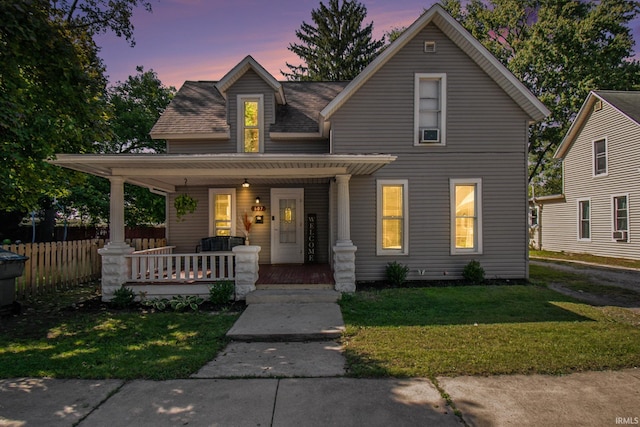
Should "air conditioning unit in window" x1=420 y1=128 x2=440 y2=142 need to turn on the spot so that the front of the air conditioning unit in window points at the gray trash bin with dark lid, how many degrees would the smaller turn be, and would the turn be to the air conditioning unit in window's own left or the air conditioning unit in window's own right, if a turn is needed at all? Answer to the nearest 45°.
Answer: approximately 45° to the air conditioning unit in window's own right

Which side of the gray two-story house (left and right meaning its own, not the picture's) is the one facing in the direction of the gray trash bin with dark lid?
right

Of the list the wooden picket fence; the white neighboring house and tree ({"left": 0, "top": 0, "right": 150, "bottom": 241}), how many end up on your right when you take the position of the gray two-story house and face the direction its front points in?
2

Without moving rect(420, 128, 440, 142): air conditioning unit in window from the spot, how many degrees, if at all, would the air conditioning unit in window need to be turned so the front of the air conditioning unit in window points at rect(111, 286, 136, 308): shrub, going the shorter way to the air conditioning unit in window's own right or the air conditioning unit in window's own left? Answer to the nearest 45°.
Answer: approximately 45° to the air conditioning unit in window's own right

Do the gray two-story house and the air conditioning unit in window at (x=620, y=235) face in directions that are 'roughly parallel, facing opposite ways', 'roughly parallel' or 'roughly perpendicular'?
roughly perpendicular
